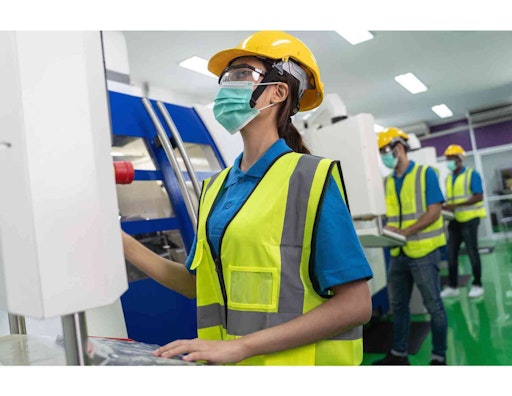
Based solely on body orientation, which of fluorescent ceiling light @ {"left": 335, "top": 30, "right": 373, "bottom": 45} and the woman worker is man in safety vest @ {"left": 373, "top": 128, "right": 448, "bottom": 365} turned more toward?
the woman worker

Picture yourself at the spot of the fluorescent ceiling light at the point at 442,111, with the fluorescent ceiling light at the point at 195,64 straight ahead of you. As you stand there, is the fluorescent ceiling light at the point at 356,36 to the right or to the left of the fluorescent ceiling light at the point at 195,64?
left

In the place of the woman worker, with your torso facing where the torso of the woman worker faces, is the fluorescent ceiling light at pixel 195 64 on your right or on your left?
on your right

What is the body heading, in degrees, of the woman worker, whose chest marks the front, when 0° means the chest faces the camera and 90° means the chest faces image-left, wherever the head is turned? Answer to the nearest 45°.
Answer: approximately 45°

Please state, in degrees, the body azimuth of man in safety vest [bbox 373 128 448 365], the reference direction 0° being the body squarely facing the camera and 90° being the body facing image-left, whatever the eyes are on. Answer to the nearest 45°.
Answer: approximately 45°

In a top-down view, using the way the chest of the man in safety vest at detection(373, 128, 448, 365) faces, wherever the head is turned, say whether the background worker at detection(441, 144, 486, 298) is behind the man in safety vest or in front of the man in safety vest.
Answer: behind
